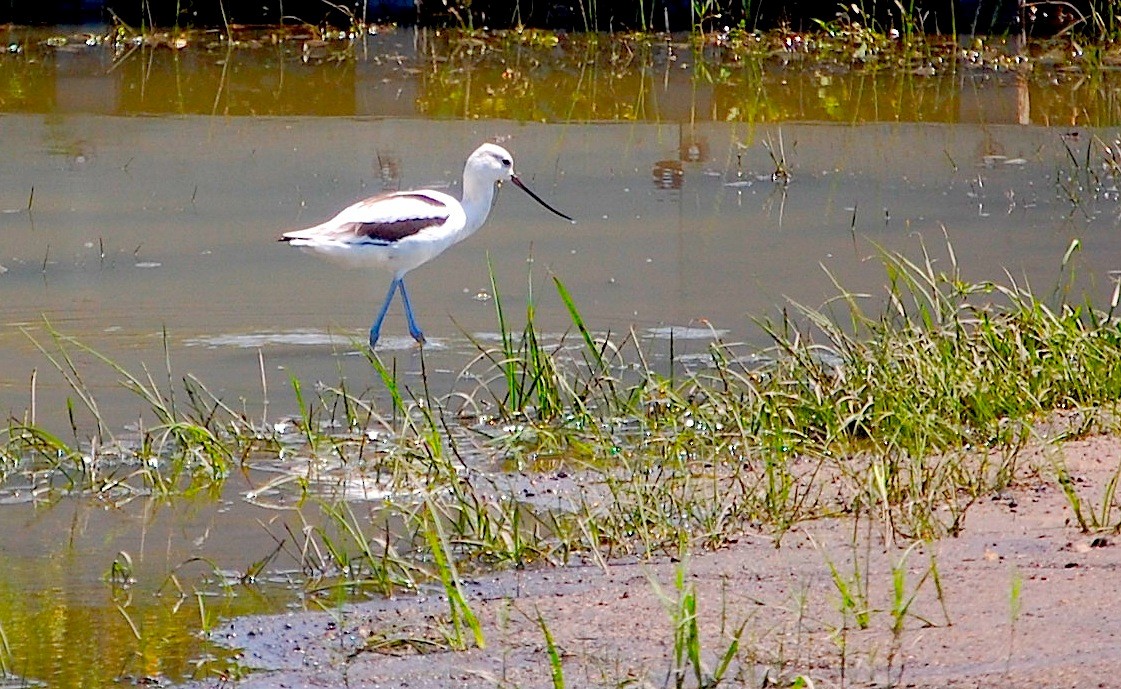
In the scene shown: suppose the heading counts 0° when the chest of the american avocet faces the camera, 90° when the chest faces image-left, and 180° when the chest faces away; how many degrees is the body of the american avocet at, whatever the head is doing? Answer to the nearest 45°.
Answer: approximately 270°
